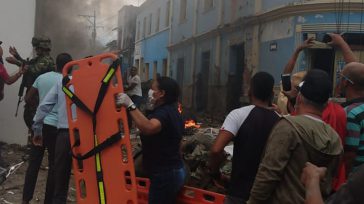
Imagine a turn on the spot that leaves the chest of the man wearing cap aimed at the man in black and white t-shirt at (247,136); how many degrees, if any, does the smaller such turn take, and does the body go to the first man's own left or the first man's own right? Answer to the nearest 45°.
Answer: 0° — they already face them

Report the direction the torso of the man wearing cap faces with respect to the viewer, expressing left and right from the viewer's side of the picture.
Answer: facing away from the viewer and to the left of the viewer

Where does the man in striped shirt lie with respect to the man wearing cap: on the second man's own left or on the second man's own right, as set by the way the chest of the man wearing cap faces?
on the second man's own right

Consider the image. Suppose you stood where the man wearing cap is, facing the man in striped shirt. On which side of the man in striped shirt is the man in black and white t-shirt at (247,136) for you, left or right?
left

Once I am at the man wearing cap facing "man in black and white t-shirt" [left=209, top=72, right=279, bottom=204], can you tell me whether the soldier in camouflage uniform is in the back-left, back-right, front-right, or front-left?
front-left

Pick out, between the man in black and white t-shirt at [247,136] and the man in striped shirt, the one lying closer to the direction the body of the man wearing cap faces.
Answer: the man in black and white t-shirt

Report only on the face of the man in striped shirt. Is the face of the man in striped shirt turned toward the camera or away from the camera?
away from the camera

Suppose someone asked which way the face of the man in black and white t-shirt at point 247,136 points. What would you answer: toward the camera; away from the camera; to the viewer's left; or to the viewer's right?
away from the camera

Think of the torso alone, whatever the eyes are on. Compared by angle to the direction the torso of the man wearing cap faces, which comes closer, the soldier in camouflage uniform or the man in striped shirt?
the soldier in camouflage uniform
